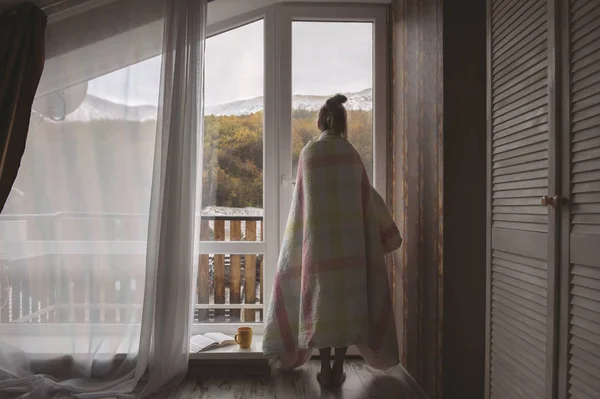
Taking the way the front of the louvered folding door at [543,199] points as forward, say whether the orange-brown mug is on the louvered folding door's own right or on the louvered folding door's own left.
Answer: on the louvered folding door's own right

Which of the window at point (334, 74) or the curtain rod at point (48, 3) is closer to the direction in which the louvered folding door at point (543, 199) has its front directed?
the curtain rod

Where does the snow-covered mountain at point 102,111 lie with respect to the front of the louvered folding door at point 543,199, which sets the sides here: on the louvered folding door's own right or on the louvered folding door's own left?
on the louvered folding door's own right

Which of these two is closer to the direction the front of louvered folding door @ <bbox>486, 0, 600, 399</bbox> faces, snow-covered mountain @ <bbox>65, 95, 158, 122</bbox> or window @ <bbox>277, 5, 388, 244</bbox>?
the snow-covered mountain

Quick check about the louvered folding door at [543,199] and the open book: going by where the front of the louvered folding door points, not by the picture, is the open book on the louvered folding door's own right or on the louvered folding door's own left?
on the louvered folding door's own right

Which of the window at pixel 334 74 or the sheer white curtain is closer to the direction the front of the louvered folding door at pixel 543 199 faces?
the sheer white curtain

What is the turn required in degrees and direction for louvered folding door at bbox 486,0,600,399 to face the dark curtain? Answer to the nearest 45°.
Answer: approximately 45° to its right

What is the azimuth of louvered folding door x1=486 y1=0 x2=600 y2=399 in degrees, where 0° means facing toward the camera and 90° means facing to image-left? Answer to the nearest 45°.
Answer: approximately 45°
